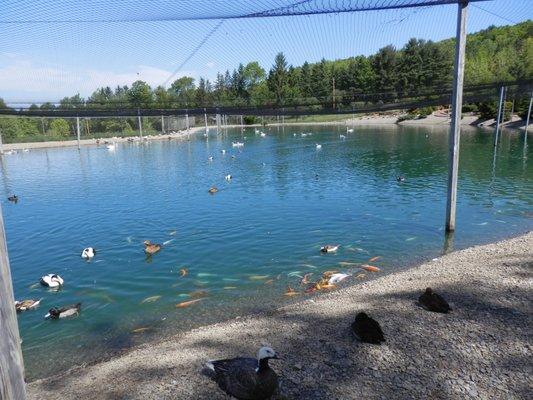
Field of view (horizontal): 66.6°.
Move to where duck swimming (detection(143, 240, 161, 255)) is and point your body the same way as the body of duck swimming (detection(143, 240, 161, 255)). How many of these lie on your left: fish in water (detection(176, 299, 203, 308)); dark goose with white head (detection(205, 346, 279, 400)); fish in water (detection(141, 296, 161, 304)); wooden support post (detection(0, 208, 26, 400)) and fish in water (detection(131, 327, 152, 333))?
5

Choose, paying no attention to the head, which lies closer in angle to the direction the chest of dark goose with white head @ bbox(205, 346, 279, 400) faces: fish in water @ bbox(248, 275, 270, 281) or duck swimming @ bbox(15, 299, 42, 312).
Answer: the fish in water

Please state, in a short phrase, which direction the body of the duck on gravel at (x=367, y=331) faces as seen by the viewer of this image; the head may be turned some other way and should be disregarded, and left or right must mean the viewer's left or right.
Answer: facing away from the viewer and to the left of the viewer

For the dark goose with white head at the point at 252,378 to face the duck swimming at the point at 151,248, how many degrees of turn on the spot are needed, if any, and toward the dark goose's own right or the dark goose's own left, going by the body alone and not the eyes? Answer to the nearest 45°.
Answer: approximately 90° to the dark goose's own left

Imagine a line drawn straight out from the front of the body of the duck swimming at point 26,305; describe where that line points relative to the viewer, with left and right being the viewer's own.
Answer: facing to the left of the viewer

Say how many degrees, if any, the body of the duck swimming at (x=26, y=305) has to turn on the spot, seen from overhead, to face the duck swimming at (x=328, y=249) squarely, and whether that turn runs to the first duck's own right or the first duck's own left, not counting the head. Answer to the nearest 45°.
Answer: approximately 180°

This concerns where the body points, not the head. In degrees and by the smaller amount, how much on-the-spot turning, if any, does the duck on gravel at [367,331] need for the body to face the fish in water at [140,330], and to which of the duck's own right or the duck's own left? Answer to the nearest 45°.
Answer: approximately 45° to the duck's own left

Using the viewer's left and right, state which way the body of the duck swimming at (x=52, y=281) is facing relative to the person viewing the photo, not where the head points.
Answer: facing to the right of the viewer

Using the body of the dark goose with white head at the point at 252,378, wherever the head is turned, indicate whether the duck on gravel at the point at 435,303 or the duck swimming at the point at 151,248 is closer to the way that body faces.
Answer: the duck on gravel

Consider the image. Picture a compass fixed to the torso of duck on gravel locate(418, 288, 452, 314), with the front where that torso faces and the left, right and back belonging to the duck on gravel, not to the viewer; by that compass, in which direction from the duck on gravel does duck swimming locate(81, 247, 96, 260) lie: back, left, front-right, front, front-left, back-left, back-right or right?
front-left

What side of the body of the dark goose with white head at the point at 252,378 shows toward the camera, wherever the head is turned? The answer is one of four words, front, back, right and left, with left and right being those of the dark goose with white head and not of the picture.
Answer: right
